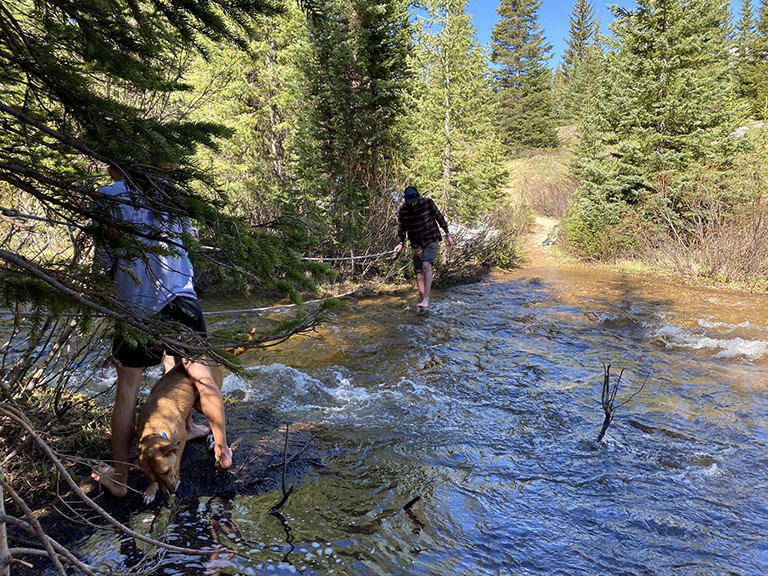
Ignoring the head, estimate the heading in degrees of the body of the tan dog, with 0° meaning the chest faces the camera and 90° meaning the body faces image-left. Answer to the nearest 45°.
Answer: approximately 0°

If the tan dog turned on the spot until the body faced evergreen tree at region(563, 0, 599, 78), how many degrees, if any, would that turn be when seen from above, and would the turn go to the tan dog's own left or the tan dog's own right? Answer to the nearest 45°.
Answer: approximately 135° to the tan dog's own left

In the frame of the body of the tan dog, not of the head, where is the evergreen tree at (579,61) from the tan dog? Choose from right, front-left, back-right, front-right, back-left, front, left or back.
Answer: back-left
